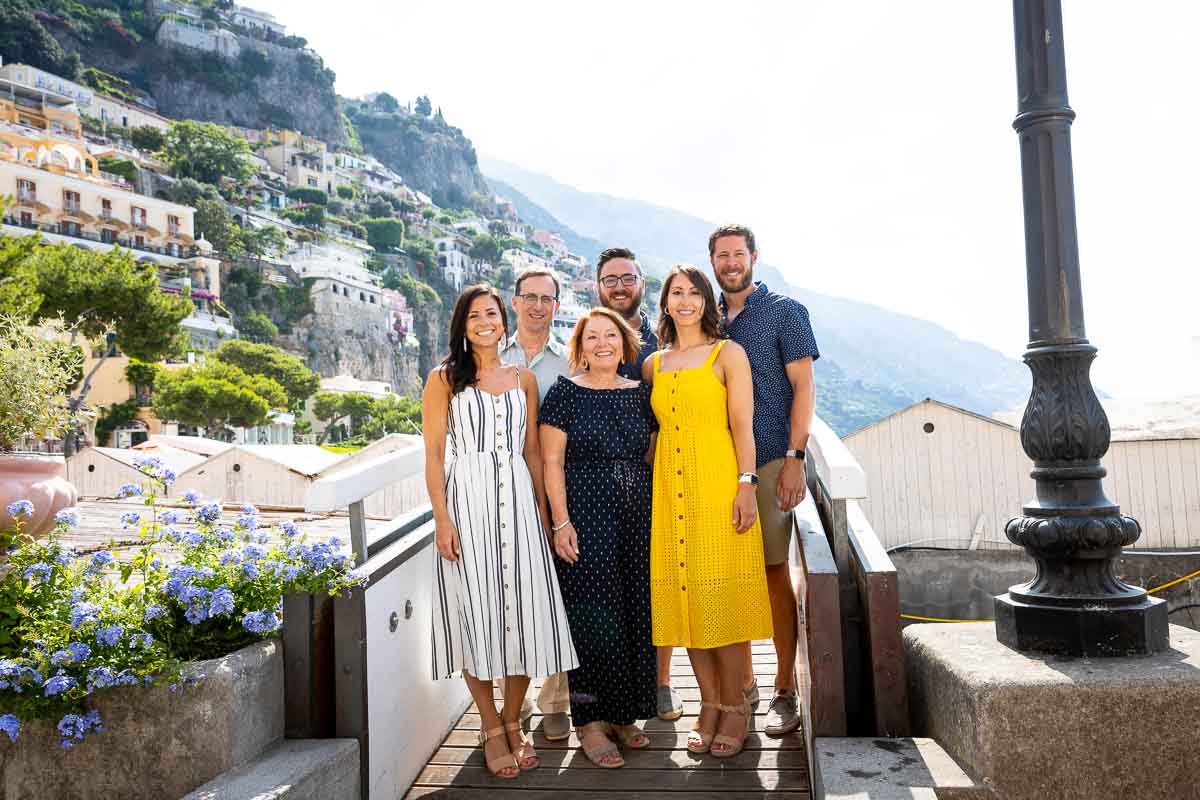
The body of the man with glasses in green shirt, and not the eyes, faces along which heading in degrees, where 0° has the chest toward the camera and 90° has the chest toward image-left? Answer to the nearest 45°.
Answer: approximately 0°

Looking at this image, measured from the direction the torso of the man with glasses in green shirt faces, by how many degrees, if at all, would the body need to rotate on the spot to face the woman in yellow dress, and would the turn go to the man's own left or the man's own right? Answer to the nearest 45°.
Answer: approximately 45° to the man's own left

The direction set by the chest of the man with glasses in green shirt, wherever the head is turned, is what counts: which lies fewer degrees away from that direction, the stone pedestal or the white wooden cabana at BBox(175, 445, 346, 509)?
the stone pedestal

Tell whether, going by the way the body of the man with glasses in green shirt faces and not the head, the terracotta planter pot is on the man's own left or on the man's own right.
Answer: on the man's own right

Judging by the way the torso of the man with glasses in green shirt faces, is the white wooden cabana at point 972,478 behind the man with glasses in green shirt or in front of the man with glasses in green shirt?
behind

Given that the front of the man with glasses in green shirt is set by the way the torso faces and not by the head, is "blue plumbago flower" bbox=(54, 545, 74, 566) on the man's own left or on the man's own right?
on the man's own right

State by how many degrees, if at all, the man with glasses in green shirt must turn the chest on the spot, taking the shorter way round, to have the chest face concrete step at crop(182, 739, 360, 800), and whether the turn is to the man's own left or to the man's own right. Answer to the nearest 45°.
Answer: approximately 45° to the man's own right
